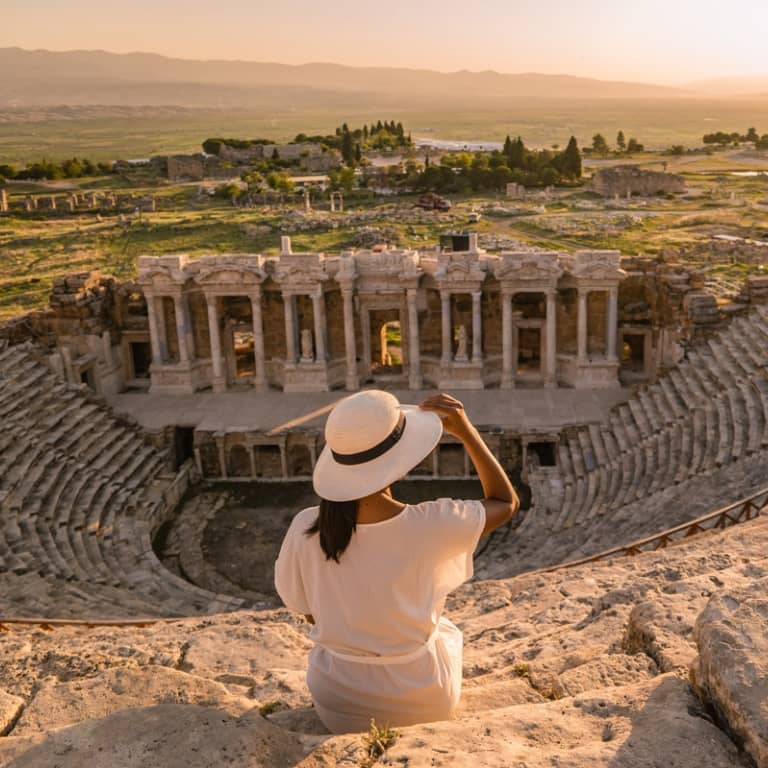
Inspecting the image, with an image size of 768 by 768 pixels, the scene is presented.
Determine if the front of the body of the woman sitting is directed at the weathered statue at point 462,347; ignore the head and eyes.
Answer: yes

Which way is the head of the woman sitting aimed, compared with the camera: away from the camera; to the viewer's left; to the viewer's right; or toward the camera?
away from the camera

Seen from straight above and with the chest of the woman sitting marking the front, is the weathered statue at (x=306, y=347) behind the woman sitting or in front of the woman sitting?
in front

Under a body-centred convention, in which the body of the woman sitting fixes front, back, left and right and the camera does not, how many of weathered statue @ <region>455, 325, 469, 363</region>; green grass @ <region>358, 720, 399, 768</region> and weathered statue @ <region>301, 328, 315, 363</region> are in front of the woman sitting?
2

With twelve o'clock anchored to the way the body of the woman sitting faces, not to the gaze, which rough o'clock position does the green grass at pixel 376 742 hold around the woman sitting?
The green grass is roughly at 6 o'clock from the woman sitting.

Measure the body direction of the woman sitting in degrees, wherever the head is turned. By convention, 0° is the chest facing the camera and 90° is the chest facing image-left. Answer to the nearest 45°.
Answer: approximately 180°
